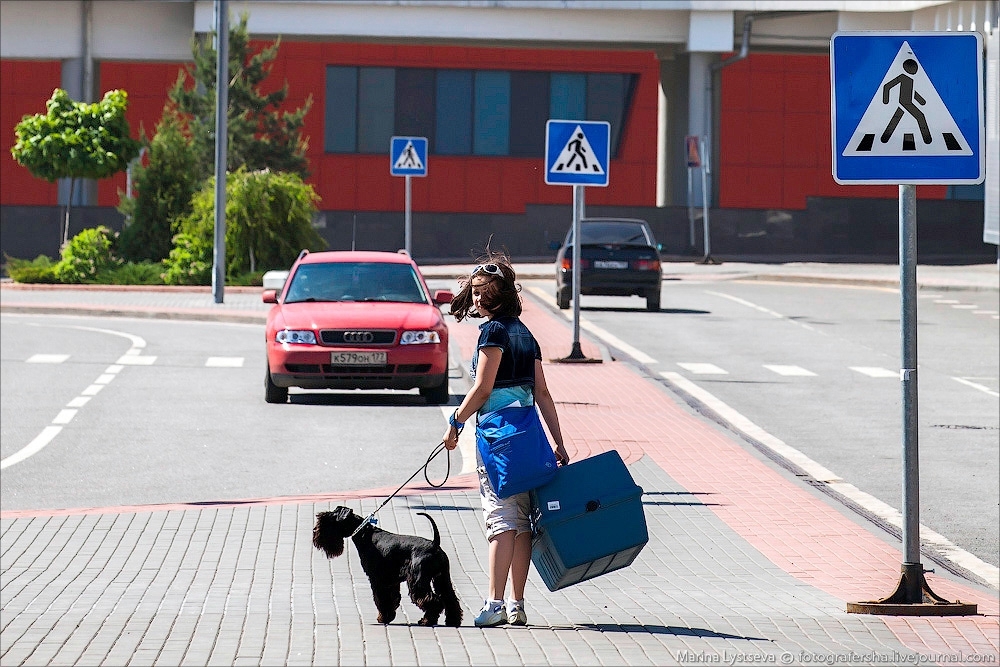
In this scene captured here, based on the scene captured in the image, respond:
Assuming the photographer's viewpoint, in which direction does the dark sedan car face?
facing away from the viewer

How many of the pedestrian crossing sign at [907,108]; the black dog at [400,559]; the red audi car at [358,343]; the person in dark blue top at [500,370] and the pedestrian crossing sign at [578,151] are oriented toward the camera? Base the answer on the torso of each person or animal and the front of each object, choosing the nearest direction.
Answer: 3

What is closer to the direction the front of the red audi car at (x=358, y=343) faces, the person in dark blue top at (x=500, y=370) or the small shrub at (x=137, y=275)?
the person in dark blue top

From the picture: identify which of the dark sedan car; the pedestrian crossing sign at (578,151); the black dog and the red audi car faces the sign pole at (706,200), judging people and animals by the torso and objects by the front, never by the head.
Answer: the dark sedan car

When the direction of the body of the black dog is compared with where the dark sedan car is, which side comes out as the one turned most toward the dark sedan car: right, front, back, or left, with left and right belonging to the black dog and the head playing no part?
right

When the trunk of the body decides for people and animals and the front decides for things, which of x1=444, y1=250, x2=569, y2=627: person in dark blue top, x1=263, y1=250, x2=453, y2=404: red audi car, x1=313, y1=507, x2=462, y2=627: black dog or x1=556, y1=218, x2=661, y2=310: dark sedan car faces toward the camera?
the red audi car

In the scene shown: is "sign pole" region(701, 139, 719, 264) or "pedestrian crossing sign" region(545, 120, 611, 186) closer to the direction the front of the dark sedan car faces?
the sign pole

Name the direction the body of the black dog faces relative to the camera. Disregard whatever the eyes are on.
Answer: to the viewer's left

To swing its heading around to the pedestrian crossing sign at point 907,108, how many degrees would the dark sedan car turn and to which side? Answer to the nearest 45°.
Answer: approximately 180°

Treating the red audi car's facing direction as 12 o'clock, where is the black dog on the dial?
The black dog is roughly at 12 o'clock from the red audi car.

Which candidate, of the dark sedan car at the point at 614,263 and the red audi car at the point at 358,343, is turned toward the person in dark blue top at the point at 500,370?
the red audi car

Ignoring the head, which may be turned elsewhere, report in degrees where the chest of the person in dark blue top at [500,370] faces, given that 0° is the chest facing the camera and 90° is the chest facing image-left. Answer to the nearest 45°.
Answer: approximately 135°
